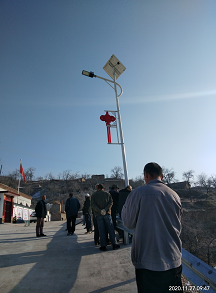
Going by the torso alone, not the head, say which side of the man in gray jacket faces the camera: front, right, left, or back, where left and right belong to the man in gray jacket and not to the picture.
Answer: back
